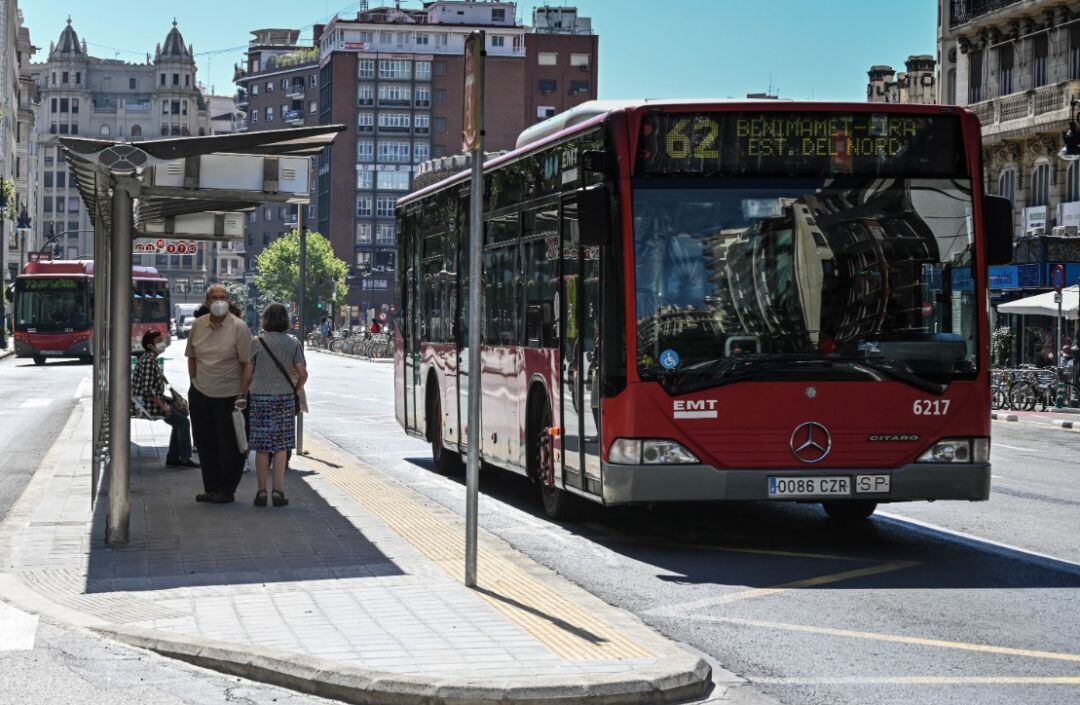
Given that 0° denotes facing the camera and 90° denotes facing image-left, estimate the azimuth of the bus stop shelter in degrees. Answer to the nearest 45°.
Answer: approximately 270°

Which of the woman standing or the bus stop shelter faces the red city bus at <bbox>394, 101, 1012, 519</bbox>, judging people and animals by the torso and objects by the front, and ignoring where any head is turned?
the bus stop shelter

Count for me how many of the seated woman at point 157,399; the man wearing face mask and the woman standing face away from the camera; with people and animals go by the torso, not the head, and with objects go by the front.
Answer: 1

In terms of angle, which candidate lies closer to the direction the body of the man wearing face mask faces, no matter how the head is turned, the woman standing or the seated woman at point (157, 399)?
the woman standing

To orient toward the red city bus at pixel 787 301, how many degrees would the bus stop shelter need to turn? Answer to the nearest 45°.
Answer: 0° — it already faces it

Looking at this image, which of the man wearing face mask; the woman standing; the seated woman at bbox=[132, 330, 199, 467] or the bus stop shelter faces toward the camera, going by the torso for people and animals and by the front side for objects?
the man wearing face mask

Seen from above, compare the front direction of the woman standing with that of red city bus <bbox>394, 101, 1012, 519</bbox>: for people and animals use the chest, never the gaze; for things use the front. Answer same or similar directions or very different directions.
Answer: very different directions

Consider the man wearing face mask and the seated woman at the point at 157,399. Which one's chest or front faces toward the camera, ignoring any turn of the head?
the man wearing face mask

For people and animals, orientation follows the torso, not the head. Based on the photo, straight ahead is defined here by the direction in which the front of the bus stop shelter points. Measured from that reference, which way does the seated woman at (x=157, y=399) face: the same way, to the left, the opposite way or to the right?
the same way

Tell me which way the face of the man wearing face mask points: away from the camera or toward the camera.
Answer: toward the camera

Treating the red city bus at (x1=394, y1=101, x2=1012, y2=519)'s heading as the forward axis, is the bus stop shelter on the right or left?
on its right

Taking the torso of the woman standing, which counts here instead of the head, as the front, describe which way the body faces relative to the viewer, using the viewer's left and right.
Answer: facing away from the viewer

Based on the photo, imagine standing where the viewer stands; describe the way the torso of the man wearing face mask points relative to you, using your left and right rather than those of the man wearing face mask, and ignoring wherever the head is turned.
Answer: facing the viewer

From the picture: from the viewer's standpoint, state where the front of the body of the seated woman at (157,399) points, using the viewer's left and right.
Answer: facing to the right of the viewer

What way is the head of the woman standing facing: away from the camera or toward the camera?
away from the camera

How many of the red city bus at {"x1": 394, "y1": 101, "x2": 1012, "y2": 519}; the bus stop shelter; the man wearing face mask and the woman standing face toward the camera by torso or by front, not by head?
2

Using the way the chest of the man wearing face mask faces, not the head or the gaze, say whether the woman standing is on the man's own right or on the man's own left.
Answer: on the man's own left
